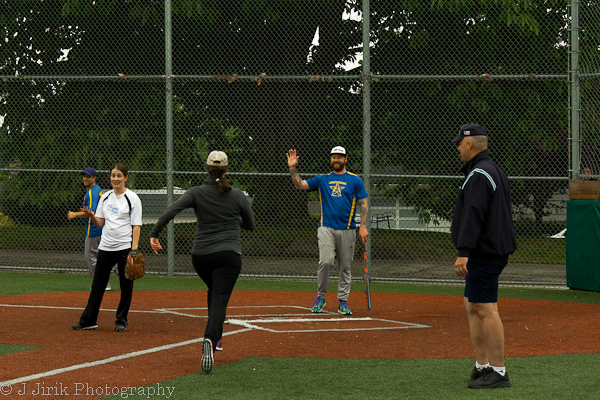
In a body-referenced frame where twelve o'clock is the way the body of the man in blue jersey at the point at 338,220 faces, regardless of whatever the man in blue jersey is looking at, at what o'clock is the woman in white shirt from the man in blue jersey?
The woman in white shirt is roughly at 2 o'clock from the man in blue jersey.

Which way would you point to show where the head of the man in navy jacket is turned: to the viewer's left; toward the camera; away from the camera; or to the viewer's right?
to the viewer's left

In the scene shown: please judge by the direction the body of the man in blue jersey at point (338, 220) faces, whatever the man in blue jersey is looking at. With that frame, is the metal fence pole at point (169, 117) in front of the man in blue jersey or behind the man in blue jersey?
behind

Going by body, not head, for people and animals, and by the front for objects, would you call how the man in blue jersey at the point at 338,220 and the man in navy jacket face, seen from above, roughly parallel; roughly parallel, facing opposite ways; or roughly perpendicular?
roughly perpendicular

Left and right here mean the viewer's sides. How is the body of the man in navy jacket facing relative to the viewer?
facing to the left of the viewer

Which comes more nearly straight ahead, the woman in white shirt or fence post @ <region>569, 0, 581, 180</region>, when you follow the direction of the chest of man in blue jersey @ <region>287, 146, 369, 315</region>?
the woman in white shirt

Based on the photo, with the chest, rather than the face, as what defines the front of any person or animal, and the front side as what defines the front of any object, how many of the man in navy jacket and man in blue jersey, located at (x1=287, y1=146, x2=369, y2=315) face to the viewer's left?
1

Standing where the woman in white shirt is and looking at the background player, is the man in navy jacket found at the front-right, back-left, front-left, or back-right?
back-right
